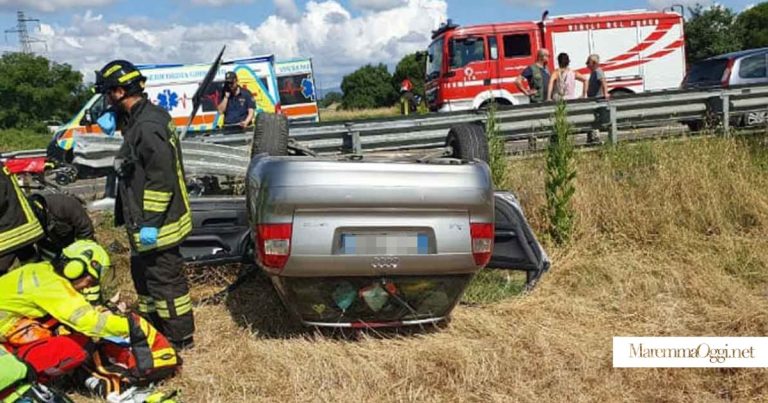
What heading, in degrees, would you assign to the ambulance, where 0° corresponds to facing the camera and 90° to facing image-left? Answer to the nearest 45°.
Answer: approximately 90°

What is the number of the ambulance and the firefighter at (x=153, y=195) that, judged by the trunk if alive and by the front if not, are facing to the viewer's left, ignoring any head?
2

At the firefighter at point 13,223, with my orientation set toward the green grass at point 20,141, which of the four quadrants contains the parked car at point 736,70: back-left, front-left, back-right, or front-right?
front-right

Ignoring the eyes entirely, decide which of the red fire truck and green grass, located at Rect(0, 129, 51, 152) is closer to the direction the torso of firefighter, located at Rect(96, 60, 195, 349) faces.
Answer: the green grass

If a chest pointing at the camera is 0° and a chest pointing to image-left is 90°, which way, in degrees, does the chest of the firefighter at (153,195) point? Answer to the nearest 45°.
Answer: approximately 90°

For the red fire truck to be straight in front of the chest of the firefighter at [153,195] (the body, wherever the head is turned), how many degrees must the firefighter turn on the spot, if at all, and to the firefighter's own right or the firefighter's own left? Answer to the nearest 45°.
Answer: approximately 135° to the firefighter's own right

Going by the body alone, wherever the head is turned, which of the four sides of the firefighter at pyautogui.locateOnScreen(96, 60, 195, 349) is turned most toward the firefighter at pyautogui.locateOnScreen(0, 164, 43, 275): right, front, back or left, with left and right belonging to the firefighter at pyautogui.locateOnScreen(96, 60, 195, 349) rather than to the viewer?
front
